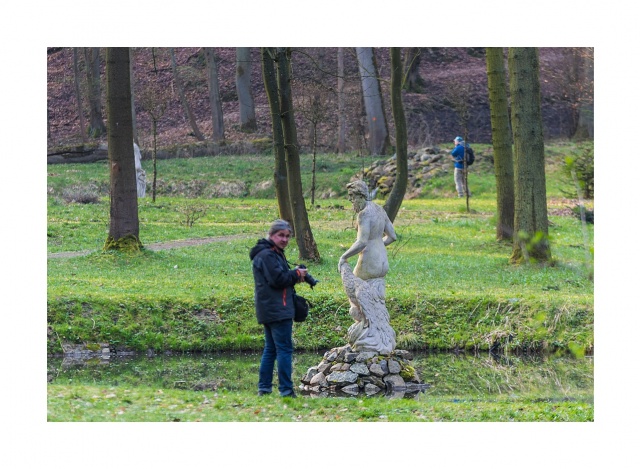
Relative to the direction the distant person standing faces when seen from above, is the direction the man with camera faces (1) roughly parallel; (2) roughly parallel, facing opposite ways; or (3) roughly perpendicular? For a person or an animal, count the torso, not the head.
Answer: roughly parallel, facing opposite ways

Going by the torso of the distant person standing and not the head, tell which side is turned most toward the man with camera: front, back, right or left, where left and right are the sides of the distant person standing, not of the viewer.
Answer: left

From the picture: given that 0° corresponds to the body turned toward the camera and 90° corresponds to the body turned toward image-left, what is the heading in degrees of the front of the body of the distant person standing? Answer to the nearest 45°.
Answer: approximately 90°

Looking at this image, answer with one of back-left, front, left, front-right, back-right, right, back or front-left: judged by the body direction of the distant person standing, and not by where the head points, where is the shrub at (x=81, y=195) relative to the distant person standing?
front

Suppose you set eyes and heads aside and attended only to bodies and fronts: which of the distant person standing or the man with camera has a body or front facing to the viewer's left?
the distant person standing

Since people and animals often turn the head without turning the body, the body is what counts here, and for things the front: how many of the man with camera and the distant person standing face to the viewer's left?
1

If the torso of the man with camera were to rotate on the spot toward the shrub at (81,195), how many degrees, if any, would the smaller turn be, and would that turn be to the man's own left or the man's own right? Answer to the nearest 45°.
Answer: approximately 90° to the man's own left

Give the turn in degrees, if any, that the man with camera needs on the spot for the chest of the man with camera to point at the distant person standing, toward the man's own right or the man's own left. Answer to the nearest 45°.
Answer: approximately 90° to the man's own left

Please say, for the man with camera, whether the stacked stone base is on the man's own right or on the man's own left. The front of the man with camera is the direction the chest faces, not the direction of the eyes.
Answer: on the man's own left

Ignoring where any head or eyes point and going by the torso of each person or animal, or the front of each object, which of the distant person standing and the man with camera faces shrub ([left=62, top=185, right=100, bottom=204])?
the distant person standing

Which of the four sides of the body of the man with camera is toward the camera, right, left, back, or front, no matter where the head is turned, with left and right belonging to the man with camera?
right

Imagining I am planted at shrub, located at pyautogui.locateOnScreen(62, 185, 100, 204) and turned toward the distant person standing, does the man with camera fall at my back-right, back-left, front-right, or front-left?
front-right
